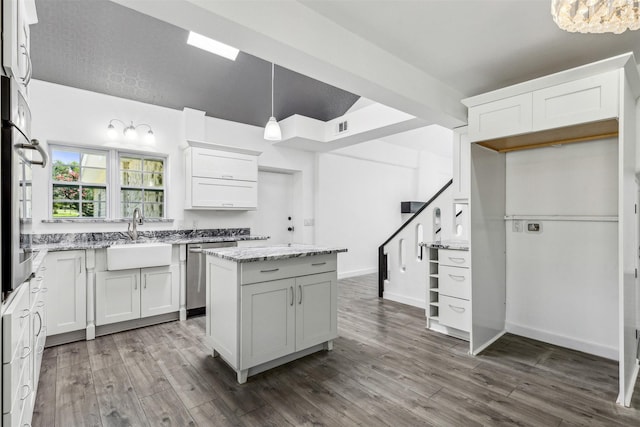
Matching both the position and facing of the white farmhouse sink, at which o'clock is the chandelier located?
The chandelier is roughly at 11 o'clock from the white farmhouse sink.

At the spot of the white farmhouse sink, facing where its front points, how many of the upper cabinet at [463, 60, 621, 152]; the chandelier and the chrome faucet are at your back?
1

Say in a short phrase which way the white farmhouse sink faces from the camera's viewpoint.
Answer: facing the viewer

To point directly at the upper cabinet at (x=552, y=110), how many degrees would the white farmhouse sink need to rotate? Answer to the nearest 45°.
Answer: approximately 45° to its left

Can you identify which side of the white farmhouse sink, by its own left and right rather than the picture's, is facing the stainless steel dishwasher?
left

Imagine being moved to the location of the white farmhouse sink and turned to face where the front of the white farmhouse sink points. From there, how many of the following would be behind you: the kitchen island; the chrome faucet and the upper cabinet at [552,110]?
1

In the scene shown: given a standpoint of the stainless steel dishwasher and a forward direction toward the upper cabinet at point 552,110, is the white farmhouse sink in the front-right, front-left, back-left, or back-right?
back-right

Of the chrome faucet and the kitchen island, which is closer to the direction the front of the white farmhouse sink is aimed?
the kitchen island

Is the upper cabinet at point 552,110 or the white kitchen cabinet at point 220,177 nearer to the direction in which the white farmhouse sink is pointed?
the upper cabinet

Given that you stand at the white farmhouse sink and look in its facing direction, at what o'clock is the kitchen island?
The kitchen island is roughly at 11 o'clock from the white farmhouse sink.

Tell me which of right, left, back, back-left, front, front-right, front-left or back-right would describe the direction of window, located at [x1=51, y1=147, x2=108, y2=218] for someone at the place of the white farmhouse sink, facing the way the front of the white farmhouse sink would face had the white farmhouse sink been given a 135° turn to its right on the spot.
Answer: front
